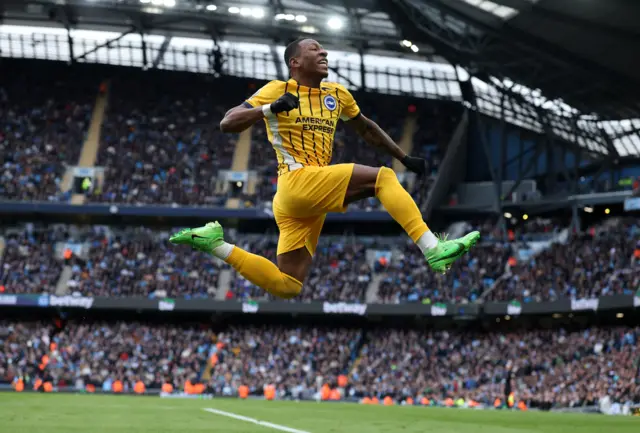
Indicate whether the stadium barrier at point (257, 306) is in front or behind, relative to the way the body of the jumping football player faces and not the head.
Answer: behind

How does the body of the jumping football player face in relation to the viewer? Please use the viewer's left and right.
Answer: facing the viewer and to the right of the viewer
